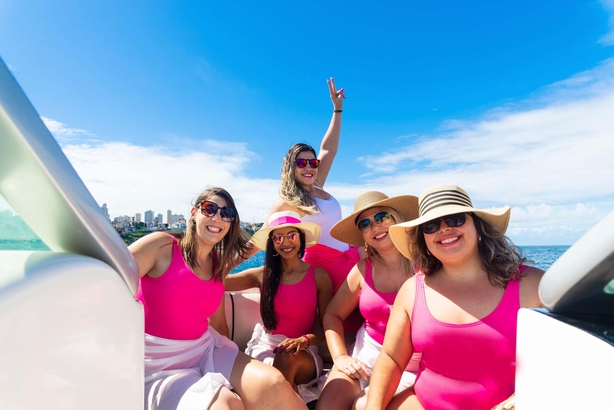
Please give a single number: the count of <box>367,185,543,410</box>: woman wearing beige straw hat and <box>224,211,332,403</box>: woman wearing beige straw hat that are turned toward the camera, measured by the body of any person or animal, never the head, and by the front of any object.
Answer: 2

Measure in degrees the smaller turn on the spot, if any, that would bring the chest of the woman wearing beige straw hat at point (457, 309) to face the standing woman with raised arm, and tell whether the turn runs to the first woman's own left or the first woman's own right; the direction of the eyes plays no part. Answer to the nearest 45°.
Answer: approximately 135° to the first woman's own right

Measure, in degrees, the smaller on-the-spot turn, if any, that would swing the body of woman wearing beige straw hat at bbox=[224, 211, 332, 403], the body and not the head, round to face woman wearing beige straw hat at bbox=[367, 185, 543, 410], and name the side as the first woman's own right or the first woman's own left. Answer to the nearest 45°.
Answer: approximately 45° to the first woman's own left

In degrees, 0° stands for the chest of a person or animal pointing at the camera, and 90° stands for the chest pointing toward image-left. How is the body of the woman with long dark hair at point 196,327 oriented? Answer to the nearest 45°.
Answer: approximately 315°

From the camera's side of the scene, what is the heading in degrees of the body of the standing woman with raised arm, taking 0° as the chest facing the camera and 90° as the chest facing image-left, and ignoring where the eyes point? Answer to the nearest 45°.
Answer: approximately 315°

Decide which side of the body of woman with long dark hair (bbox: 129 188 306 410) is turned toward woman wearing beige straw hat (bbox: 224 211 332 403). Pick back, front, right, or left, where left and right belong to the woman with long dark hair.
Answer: left

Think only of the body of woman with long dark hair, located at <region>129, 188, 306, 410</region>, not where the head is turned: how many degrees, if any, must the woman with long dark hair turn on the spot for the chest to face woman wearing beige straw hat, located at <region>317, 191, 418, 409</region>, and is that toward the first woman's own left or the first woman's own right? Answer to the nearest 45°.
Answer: approximately 45° to the first woman's own left

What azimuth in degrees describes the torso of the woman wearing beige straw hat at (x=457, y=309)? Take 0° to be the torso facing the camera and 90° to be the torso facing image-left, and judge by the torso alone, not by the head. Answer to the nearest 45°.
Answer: approximately 0°
